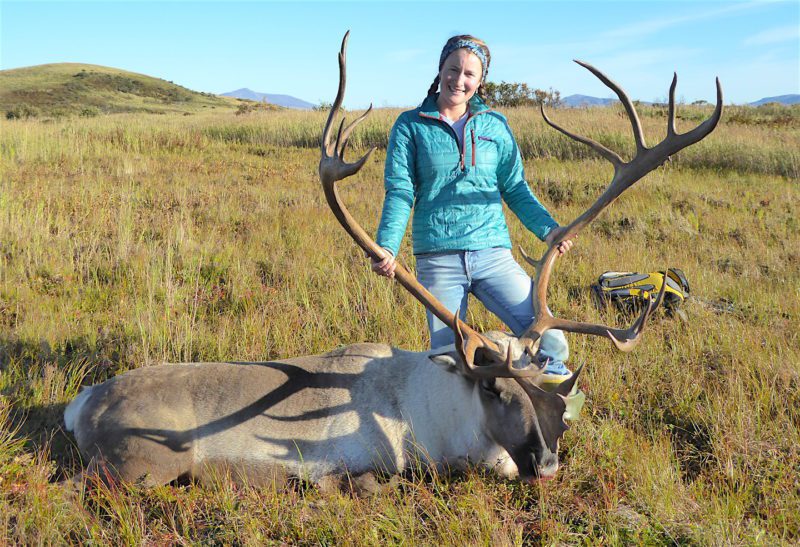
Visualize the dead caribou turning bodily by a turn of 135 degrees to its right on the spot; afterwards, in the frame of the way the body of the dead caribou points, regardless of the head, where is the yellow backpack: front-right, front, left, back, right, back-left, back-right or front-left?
back

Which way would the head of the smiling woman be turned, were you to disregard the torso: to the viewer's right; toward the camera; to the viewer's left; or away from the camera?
toward the camera

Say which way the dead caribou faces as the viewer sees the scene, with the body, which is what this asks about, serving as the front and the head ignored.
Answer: to the viewer's right

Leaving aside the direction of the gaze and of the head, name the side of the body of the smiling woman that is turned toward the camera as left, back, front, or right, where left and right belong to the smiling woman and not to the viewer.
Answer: front

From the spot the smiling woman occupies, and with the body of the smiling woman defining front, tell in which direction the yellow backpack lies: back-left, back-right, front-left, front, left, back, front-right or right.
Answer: back-left
